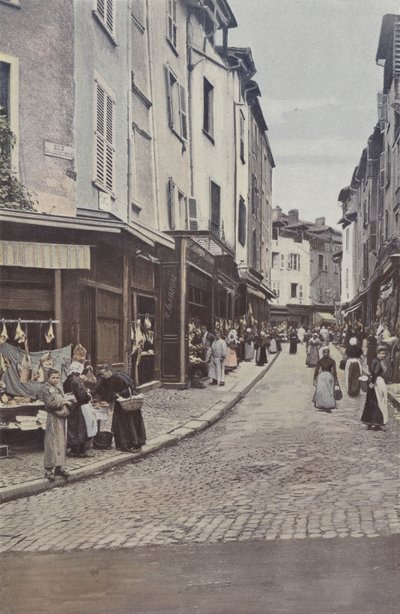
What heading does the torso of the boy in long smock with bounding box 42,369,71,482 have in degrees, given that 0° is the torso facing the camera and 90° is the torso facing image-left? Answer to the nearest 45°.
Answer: approximately 315°

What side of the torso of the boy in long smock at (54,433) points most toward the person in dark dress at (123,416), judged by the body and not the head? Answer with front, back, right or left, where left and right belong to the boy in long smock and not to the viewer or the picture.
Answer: left

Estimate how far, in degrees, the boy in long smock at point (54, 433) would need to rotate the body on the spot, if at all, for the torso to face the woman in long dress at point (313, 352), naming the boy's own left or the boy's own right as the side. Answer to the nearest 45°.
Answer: approximately 90° to the boy's own left

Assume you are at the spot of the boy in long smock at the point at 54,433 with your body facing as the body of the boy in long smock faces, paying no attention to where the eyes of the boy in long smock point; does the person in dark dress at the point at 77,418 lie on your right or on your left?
on your left
